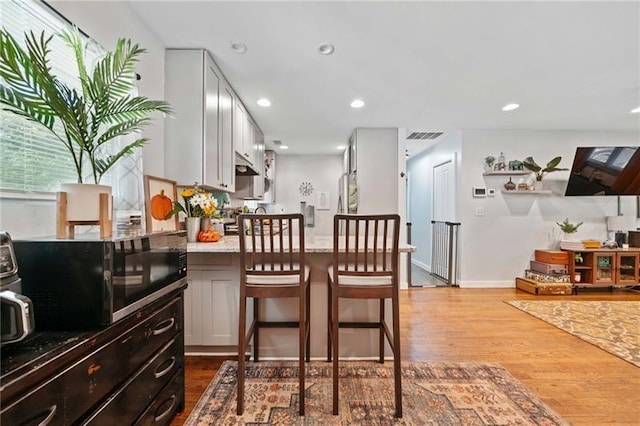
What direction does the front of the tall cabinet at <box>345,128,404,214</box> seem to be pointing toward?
to the viewer's left

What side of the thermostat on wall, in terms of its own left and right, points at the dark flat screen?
left

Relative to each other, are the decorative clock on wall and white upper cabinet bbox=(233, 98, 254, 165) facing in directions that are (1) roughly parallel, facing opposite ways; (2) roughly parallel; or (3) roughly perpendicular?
roughly perpendicular

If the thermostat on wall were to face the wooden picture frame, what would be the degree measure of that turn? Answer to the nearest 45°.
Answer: approximately 45° to its right

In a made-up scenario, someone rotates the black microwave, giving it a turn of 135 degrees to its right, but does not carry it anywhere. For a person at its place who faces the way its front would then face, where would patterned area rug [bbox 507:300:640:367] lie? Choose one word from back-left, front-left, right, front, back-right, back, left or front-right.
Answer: back

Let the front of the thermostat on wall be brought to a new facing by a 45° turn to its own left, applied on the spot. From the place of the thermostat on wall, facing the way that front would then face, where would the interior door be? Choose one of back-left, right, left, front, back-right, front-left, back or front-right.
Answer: back

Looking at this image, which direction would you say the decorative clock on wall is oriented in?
toward the camera

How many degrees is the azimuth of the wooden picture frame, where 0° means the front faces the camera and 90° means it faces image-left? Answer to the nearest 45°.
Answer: approximately 315°

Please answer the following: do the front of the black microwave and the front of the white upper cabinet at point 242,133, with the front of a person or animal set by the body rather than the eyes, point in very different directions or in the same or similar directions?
same or similar directions

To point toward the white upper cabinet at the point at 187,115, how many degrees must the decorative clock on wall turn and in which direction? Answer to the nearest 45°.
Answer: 0° — it already faces it

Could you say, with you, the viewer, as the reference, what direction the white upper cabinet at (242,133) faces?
facing to the right of the viewer

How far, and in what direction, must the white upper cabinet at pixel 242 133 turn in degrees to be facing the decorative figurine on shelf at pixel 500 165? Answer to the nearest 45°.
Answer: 0° — it already faces it

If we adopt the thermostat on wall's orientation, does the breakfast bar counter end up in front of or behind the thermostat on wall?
in front

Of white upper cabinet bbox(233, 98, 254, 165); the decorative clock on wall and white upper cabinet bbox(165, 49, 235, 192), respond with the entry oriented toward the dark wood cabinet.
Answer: the decorative clock on wall

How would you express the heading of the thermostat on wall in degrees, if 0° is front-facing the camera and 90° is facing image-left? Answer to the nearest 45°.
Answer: approximately 0°
